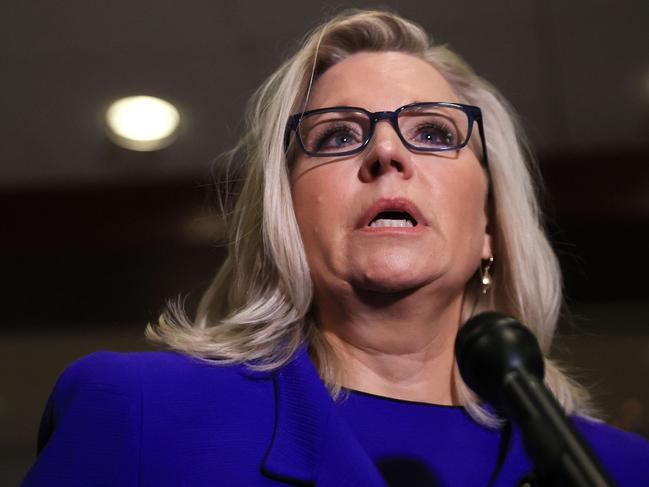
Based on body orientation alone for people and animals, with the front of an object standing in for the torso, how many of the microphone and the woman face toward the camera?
1

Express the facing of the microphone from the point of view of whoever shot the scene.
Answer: facing away from the viewer and to the left of the viewer

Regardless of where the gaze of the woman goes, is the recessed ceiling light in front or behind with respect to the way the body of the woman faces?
behind
